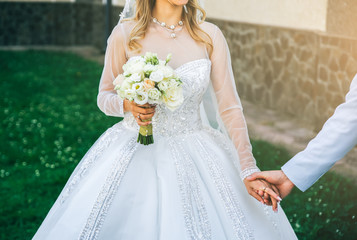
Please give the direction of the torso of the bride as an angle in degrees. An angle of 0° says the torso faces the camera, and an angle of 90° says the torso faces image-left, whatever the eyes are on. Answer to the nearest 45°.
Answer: approximately 0°
